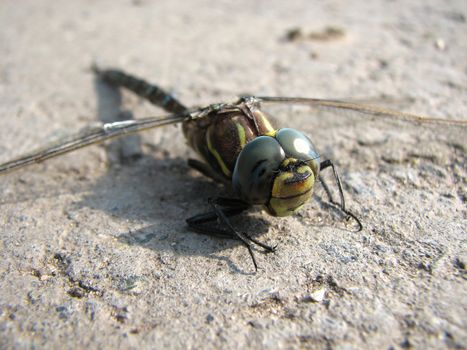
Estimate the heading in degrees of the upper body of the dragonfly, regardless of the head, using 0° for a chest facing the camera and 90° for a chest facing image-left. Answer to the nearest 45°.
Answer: approximately 315°
